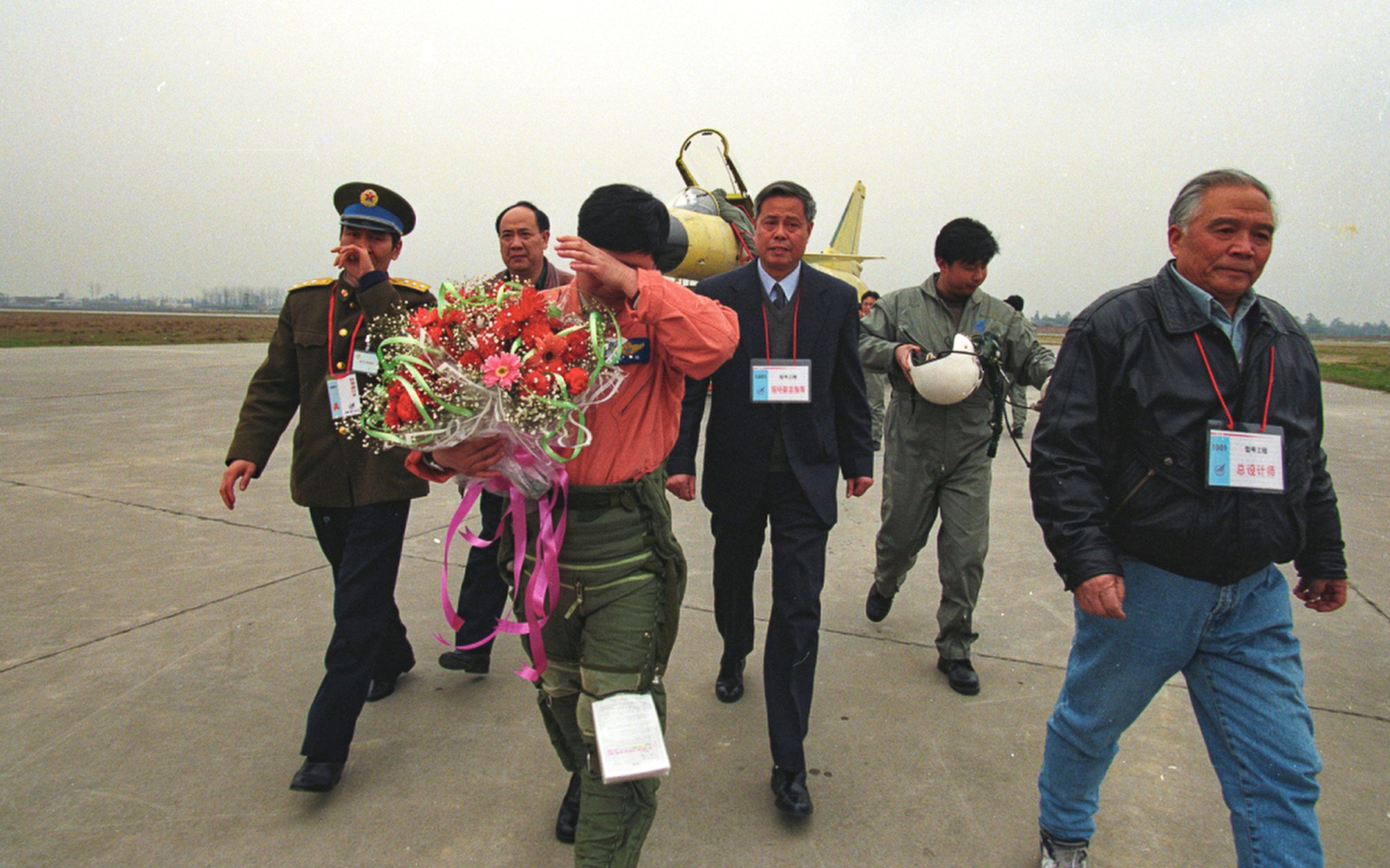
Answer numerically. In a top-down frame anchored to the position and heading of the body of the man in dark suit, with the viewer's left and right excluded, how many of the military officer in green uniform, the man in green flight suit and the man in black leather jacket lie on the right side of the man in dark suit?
1

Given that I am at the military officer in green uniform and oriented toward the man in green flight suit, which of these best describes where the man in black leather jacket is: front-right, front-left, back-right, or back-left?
front-right

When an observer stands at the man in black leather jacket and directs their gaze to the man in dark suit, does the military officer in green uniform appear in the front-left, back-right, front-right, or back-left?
front-left

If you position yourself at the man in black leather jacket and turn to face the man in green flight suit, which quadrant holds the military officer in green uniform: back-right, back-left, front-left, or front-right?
front-left

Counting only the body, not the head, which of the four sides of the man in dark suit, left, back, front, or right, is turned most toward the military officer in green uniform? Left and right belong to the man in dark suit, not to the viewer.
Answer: right

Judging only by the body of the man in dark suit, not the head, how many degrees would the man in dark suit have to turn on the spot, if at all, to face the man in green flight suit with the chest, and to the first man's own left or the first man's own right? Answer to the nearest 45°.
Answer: approximately 135° to the first man's own left

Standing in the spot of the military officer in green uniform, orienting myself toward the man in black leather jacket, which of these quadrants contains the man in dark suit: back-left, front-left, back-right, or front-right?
front-left

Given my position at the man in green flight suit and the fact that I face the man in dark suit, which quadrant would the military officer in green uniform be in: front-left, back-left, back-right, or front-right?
front-right

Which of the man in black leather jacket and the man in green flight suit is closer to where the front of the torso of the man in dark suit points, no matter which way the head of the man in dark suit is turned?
the man in black leather jacket

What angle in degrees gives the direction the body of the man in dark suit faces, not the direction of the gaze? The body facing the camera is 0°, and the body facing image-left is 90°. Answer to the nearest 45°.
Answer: approximately 0°

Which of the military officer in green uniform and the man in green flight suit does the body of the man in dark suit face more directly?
the military officer in green uniform

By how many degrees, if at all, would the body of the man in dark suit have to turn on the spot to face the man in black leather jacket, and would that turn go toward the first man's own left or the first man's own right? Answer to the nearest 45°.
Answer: approximately 45° to the first man's own left

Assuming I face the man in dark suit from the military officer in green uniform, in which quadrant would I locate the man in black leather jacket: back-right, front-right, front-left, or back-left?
front-right

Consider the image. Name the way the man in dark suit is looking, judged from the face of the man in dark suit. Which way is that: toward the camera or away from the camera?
toward the camera

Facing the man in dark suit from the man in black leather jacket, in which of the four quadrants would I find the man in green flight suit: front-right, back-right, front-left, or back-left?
front-right
